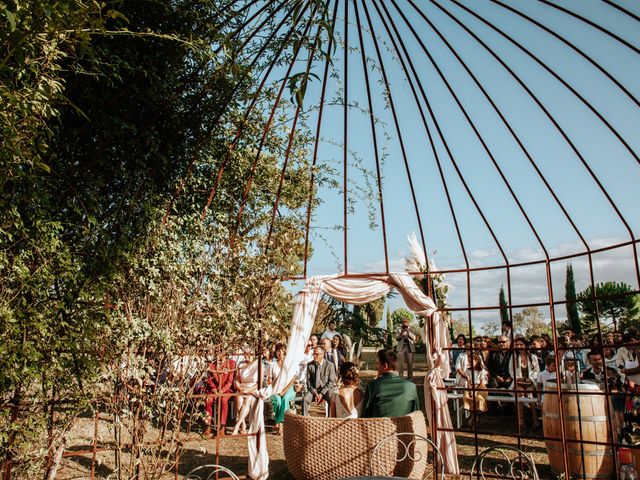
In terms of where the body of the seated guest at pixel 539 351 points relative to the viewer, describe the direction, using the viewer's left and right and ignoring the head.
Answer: facing the viewer and to the left of the viewer

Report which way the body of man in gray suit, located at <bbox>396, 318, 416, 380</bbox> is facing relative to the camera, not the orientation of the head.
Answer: toward the camera

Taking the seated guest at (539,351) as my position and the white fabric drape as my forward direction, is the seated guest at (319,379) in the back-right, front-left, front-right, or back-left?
front-right

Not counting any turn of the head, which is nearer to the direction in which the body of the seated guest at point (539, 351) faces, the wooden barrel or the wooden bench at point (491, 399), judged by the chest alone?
the wooden bench

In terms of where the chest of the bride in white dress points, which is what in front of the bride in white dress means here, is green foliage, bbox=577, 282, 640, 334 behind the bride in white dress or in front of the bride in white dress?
in front

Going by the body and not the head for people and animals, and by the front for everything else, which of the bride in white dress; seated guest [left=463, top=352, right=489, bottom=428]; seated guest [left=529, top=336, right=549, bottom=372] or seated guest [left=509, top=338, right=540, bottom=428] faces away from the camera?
the bride in white dress

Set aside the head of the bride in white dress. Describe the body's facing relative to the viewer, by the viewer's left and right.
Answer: facing away from the viewer

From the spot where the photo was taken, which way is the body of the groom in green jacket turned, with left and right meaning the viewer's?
facing away from the viewer

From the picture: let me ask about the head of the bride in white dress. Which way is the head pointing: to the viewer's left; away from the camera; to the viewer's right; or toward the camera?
away from the camera

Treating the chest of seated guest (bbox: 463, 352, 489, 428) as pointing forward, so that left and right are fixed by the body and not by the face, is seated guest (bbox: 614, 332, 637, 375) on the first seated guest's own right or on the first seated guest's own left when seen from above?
on the first seated guest's own left

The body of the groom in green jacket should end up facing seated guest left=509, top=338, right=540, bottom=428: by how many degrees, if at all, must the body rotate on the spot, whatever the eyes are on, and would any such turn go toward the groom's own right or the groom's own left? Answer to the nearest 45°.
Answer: approximately 45° to the groom's own right

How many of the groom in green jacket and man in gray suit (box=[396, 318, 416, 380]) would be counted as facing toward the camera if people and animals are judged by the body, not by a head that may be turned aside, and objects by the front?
1
